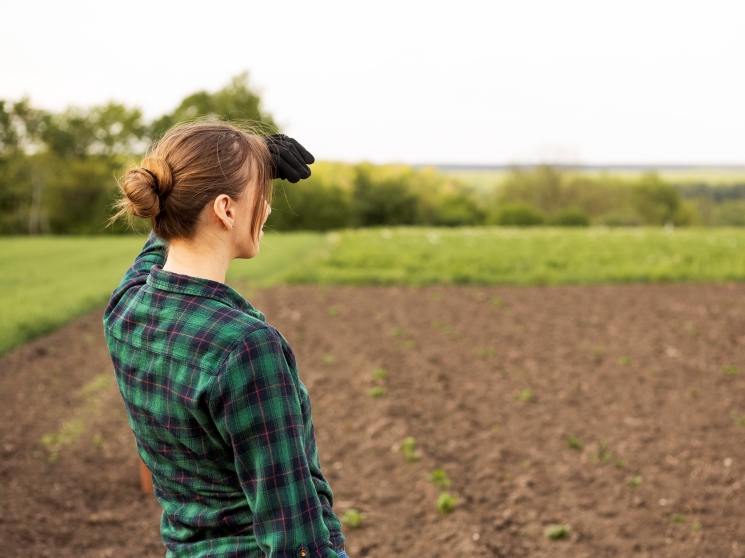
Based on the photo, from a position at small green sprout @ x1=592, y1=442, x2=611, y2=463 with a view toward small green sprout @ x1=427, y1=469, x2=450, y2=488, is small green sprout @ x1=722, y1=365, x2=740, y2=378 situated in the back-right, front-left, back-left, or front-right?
back-right

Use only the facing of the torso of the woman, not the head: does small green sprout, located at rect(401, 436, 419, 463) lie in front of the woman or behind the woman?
in front

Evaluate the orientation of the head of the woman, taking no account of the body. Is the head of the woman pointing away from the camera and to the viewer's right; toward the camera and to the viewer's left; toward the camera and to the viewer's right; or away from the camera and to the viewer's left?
away from the camera and to the viewer's right

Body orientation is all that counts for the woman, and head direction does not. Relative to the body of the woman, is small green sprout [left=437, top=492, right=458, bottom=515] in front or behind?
in front

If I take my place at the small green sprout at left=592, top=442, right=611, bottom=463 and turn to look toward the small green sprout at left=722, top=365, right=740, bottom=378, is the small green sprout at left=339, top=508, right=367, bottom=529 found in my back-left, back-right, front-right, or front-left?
back-left

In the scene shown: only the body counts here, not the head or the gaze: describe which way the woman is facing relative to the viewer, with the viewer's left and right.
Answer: facing away from the viewer and to the right of the viewer

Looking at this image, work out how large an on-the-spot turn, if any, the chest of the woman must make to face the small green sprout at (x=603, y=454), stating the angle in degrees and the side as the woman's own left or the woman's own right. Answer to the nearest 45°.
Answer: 0° — they already face it

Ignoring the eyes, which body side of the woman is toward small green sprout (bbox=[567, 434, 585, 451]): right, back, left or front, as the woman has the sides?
front

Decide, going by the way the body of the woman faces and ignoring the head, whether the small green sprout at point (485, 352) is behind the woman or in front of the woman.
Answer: in front

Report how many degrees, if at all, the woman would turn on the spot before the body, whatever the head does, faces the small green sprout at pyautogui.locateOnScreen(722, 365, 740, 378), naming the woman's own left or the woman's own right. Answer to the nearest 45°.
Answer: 0° — they already face it
